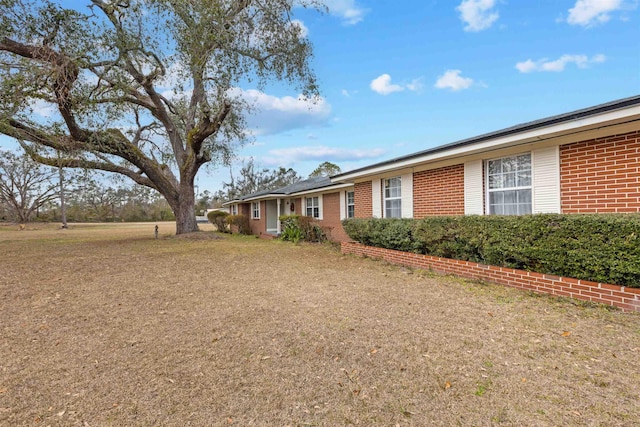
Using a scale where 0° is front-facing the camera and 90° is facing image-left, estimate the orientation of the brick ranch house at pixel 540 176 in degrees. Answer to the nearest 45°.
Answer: approximately 45°

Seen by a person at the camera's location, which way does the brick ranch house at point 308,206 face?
facing the viewer and to the left of the viewer

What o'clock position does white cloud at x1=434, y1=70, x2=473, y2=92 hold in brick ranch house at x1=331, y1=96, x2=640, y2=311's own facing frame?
The white cloud is roughly at 4 o'clock from the brick ranch house.

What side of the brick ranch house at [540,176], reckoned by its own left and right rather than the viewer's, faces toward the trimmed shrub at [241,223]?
right

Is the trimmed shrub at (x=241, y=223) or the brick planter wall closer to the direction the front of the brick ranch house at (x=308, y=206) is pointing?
the brick planter wall

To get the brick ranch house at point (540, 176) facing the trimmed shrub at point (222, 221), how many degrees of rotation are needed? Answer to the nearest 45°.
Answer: approximately 90° to its right

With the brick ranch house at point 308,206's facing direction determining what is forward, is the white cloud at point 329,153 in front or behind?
behind
